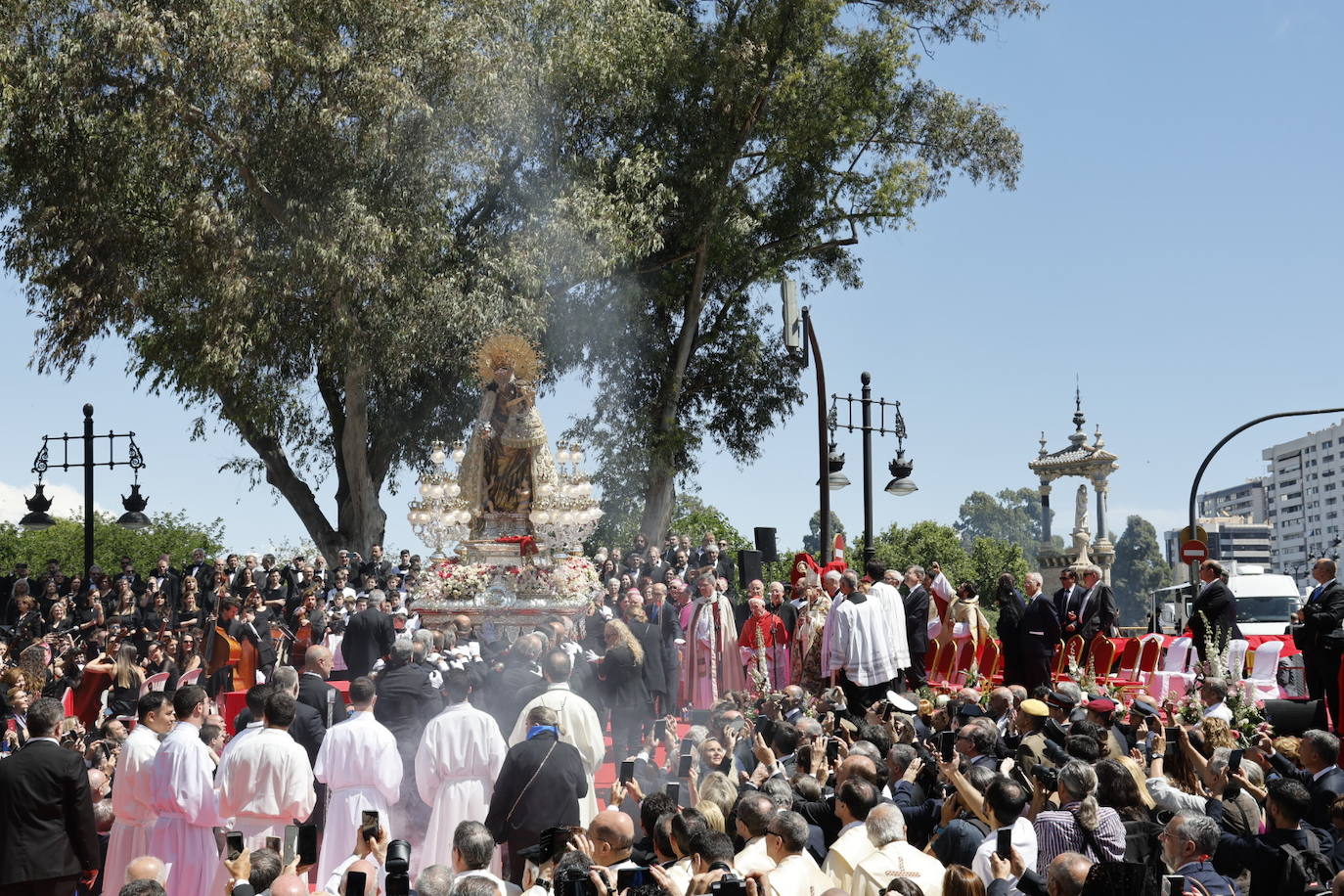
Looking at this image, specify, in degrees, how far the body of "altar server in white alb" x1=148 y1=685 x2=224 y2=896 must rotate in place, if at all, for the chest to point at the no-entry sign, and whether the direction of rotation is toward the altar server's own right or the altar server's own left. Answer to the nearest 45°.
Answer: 0° — they already face it

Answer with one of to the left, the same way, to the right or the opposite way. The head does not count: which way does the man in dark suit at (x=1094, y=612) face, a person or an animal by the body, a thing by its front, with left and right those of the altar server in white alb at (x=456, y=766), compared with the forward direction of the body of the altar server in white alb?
to the left

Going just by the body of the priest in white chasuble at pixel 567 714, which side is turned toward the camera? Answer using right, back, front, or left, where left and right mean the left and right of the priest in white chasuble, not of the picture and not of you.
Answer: back

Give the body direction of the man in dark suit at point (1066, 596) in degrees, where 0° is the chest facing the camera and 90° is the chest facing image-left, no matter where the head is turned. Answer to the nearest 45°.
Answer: approximately 45°

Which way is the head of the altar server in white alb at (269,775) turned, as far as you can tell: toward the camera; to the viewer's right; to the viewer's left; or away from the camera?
away from the camera

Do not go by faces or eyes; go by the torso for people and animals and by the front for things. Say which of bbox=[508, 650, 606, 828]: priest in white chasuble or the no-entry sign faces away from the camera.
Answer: the priest in white chasuble

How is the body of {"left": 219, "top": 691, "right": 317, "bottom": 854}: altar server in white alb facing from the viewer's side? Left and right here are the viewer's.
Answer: facing away from the viewer

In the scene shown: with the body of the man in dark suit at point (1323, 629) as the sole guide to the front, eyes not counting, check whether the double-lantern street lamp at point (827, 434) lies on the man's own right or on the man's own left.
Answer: on the man's own right

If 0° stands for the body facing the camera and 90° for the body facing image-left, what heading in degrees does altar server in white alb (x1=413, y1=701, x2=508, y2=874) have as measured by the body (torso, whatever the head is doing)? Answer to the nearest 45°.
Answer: approximately 180°

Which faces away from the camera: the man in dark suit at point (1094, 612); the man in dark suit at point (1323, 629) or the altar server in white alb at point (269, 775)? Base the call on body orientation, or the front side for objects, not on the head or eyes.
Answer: the altar server in white alb

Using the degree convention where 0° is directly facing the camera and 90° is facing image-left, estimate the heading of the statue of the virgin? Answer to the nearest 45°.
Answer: approximately 0°

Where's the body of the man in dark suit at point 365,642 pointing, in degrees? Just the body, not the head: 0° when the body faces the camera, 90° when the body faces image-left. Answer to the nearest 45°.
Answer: approximately 225°
